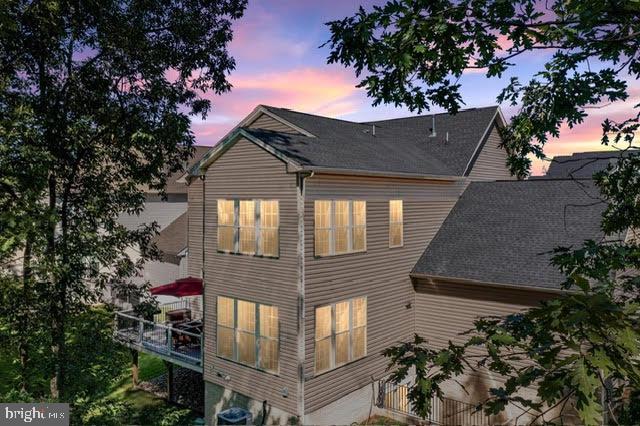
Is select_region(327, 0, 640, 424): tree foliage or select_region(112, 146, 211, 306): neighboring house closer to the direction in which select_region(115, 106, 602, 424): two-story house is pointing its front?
the neighboring house

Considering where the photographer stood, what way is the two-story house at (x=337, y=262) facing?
facing away from the viewer and to the right of the viewer

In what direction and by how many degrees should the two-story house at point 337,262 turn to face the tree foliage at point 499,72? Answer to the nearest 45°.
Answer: approximately 135° to its right

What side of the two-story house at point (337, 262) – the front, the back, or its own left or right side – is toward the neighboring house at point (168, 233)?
left

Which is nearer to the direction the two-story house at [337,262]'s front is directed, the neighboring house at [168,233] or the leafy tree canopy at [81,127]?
the neighboring house

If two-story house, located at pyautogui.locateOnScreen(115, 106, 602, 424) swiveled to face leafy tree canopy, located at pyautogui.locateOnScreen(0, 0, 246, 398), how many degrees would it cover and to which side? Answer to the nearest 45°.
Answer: approximately 180°
